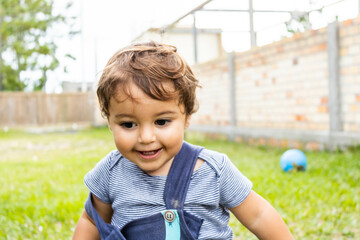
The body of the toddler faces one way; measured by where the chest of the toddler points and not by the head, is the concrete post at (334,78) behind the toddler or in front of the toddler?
behind

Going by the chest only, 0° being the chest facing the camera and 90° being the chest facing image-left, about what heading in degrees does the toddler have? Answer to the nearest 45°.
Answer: approximately 0°

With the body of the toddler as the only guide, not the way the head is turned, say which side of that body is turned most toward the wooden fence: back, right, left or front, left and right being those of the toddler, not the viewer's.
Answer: back

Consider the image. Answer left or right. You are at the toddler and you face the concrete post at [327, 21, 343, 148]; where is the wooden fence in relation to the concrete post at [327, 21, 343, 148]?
left

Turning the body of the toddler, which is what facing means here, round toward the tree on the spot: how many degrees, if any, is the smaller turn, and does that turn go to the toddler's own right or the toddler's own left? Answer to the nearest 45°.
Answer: approximately 180°

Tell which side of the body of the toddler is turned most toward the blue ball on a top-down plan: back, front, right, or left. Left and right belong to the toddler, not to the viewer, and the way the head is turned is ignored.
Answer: back

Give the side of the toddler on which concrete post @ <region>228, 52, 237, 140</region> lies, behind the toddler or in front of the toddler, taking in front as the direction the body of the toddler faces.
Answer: behind
